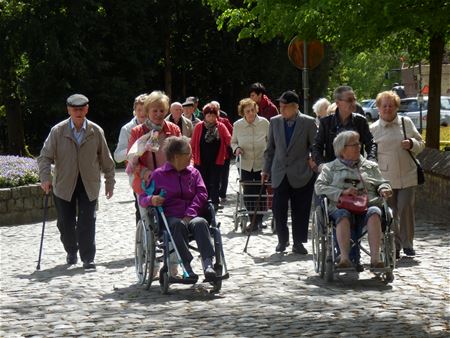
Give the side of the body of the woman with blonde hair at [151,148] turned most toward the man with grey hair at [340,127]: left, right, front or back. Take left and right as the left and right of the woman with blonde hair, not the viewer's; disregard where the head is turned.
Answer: left

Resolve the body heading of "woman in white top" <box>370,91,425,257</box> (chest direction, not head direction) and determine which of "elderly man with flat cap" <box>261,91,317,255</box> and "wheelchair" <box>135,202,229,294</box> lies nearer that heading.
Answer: the wheelchair

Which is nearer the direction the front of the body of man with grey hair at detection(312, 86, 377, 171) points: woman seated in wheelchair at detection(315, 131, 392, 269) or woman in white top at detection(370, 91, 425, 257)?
the woman seated in wheelchair

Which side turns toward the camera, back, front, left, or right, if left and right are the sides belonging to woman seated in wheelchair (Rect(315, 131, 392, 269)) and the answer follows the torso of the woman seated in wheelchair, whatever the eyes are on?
front

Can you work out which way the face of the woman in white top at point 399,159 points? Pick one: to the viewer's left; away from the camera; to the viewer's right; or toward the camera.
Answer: toward the camera

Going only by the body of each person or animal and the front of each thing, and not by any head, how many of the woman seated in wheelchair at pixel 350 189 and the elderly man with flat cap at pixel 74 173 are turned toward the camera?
2

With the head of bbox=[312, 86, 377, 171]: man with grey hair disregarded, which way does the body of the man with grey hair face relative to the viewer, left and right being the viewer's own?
facing the viewer

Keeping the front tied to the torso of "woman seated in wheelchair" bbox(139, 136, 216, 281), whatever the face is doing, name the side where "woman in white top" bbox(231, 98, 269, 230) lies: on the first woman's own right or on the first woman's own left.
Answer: on the first woman's own left

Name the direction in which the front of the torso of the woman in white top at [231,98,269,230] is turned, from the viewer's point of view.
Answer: toward the camera

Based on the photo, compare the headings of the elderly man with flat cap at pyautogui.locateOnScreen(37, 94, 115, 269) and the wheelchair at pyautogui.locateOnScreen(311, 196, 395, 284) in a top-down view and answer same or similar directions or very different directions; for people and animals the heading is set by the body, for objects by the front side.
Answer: same or similar directions

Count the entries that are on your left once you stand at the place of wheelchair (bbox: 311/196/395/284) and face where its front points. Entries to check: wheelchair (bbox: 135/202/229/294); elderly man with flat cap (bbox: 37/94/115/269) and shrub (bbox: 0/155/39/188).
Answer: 0

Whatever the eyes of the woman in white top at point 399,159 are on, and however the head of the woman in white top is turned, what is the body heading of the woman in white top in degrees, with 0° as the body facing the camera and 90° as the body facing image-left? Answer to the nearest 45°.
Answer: approximately 0°
